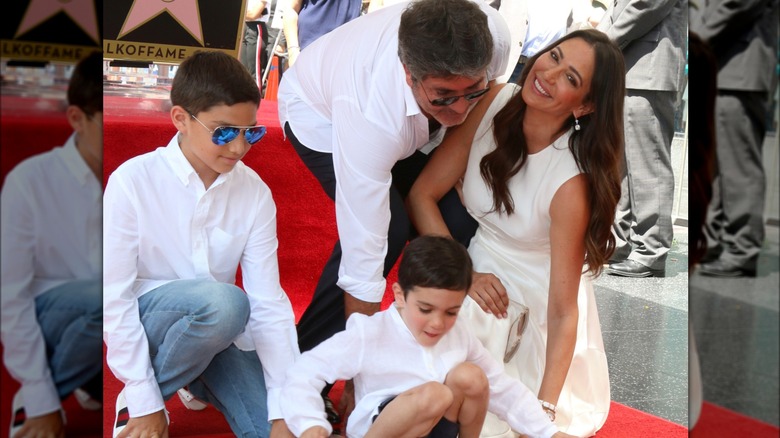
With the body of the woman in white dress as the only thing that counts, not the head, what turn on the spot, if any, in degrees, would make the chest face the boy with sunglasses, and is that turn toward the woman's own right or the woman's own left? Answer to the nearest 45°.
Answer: approximately 45° to the woman's own right

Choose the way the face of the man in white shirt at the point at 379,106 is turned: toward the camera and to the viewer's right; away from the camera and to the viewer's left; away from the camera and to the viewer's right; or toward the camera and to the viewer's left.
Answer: toward the camera and to the viewer's right

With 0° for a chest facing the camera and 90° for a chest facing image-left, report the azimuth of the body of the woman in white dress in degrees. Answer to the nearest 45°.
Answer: approximately 45°

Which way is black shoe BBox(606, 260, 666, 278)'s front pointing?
to the viewer's left

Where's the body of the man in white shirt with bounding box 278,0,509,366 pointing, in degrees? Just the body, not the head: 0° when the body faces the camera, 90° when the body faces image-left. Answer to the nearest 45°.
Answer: approximately 315°

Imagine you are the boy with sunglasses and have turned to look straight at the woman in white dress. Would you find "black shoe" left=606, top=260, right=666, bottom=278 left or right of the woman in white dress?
left
